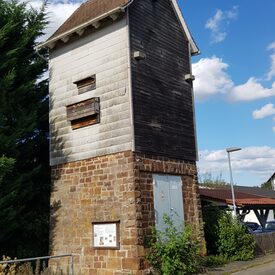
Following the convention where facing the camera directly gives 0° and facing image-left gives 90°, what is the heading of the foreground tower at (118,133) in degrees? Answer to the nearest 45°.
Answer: approximately 315°

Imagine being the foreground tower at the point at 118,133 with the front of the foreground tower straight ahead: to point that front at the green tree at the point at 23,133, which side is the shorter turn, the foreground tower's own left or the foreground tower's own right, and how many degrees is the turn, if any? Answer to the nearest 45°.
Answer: approximately 135° to the foreground tower's own right

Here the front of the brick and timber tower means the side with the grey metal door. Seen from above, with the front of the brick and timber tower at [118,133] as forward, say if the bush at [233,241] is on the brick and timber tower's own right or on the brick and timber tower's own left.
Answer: on the brick and timber tower's own left

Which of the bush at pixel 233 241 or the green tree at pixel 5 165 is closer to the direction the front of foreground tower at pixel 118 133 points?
the bush

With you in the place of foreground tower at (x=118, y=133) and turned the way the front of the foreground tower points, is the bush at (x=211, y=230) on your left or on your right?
on your left

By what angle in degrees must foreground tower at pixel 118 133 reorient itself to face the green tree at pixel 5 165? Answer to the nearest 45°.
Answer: approximately 135° to its right
